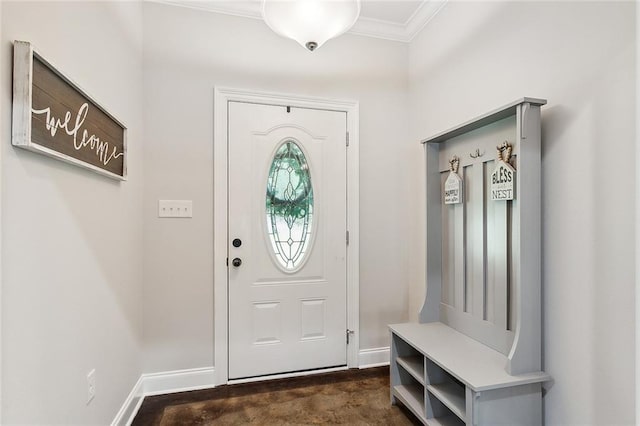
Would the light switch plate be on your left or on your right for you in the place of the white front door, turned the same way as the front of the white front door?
on your right

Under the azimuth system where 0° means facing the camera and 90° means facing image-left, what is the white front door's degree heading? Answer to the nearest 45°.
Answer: approximately 0°

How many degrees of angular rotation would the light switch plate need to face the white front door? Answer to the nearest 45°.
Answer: approximately 90° to its left

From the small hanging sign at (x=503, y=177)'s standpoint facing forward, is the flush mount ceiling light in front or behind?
in front

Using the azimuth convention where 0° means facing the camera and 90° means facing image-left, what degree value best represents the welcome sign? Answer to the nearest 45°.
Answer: approximately 315°

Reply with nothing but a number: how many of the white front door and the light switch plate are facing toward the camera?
2

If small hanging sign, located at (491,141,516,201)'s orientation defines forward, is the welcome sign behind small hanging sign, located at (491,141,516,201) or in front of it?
in front

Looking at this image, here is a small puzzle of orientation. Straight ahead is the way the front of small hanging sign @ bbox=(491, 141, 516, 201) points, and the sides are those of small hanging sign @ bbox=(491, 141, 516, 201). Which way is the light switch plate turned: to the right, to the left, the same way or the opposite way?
to the left

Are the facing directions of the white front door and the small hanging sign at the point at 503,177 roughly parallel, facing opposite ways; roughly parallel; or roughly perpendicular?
roughly perpendicular

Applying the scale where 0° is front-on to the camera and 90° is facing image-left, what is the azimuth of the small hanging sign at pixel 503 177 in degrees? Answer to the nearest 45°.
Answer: approximately 45°

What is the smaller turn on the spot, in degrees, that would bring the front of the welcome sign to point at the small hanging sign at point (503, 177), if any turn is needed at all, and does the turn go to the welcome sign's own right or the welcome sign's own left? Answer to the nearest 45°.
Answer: approximately 45° to the welcome sign's own left

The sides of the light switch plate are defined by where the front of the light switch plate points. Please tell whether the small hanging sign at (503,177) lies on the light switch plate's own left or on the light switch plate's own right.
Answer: on the light switch plate's own left
